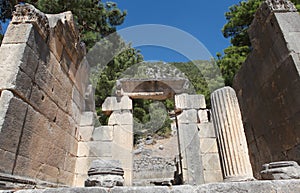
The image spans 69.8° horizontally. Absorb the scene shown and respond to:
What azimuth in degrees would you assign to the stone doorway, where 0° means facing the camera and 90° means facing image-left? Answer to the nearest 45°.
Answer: approximately 0°

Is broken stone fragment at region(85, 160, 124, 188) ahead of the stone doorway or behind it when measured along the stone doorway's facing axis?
ahead

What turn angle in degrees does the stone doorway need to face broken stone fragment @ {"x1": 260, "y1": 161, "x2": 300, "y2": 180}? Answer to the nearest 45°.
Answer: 0° — it already faces it

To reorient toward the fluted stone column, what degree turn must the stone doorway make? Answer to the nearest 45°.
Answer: approximately 45° to its left

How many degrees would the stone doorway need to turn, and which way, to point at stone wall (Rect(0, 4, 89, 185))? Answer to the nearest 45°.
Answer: approximately 45° to its right
